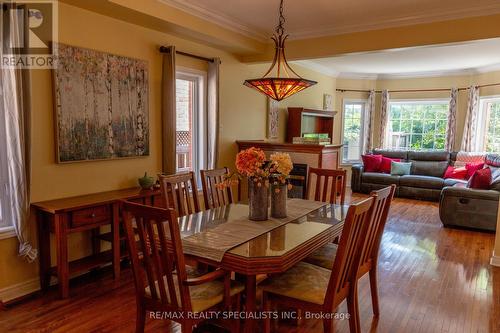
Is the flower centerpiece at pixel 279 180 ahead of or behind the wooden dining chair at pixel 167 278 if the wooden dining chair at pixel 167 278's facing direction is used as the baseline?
ahead

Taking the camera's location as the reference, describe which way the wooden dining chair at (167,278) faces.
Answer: facing away from the viewer and to the right of the viewer

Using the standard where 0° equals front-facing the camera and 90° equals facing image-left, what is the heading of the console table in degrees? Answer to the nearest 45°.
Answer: approximately 315°

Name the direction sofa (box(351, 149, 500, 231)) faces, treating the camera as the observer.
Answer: facing the viewer and to the left of the viewer

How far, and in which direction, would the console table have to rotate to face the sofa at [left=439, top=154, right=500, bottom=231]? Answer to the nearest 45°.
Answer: approximately 45° to its left

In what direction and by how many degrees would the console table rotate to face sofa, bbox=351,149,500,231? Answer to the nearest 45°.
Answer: approximately 45° to its left

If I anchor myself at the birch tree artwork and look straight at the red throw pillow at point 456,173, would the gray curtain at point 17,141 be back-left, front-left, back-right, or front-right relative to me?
back-right

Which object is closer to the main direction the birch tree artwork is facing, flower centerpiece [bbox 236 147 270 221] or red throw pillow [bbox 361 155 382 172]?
the flower centerpiece

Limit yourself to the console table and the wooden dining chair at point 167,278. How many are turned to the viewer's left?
0

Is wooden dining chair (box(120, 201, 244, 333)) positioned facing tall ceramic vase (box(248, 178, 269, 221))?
yes

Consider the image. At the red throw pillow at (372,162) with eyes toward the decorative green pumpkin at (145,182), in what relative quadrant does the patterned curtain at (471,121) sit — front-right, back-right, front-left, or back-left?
back-left

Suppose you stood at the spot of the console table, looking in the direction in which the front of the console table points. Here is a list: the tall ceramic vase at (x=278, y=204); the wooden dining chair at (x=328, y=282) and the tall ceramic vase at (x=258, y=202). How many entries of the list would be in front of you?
3

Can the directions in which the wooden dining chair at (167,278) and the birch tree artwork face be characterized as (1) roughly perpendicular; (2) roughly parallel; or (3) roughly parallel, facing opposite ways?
roughly perpendicular
